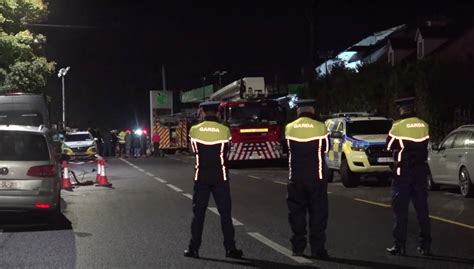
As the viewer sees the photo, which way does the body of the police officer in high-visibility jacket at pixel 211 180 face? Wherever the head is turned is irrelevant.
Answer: away from the camera

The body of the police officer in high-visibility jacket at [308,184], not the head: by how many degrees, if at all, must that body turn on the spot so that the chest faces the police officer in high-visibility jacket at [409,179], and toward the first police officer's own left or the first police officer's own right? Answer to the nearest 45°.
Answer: approximately 90° to the first police officer's own right

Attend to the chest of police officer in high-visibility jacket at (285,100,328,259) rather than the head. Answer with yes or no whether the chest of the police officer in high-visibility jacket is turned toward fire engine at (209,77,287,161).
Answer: yes

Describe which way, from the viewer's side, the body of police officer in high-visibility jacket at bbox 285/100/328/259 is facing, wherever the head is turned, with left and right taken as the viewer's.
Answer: facing away from the viewer

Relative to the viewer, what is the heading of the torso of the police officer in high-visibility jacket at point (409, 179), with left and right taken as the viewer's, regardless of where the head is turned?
facing away from the viewer and to the left of the viewer

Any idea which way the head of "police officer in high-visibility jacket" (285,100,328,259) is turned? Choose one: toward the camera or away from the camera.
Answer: away from the camera

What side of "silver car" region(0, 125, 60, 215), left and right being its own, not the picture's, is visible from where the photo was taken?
back

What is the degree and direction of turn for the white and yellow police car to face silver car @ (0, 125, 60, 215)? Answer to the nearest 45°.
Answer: approximately 90° to its right

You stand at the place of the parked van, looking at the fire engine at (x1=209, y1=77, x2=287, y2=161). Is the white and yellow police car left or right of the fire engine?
right

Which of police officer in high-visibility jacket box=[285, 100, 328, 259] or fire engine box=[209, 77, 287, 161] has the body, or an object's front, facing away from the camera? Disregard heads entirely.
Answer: the police officer in high-visibility jacket

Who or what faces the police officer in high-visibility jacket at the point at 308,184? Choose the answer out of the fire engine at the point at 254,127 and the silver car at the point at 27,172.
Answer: the fire engine

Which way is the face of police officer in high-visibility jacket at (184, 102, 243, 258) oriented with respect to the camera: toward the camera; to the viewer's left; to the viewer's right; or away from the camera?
away from the camera

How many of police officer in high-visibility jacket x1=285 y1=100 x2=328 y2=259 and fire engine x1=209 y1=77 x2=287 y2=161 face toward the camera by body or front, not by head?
1
